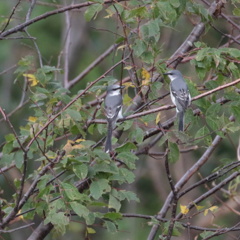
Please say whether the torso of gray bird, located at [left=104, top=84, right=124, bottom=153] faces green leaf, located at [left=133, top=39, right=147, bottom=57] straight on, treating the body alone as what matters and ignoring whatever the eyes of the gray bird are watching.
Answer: no
